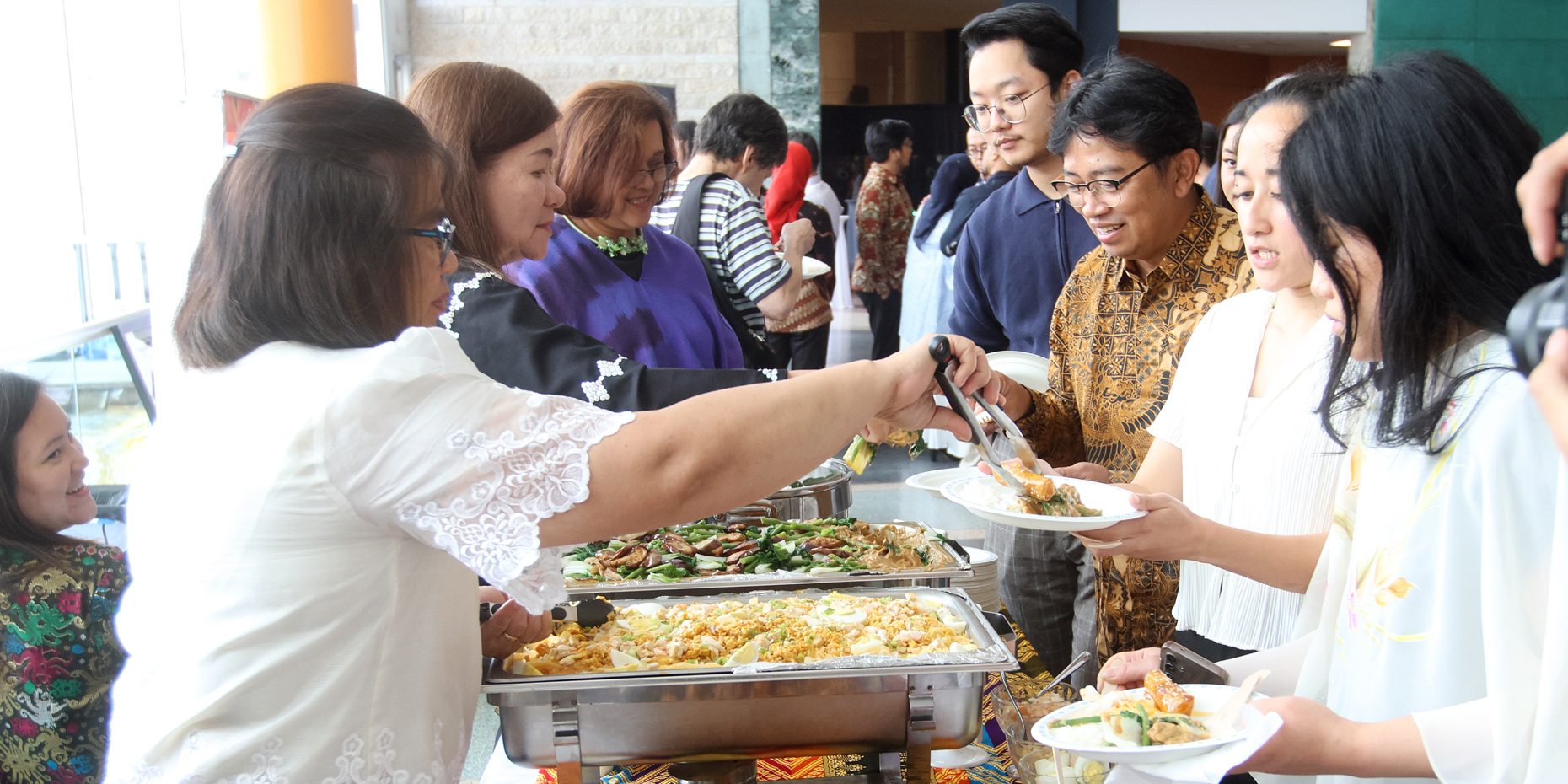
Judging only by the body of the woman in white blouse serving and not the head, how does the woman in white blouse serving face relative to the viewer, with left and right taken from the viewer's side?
facing away from the viewer and to the right of the viewer

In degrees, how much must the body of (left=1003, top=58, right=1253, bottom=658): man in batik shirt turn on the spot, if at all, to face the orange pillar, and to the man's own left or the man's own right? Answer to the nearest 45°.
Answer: approximately 90° to the man's own right

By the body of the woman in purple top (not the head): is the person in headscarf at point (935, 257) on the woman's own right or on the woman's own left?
on the woman's own left

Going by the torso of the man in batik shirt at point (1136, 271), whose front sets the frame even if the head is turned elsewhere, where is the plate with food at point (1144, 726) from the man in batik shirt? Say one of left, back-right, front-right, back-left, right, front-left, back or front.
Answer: front-left

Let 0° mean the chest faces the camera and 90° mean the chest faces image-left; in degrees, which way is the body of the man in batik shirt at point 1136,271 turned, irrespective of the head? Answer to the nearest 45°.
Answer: approximately 45°

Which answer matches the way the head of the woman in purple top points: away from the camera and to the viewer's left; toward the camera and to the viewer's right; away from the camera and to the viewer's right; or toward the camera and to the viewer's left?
toward the camera and to the viewer's right

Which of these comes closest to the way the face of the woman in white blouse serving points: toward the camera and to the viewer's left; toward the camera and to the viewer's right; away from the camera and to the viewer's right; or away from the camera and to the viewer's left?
away from the camera and to the viewer's right
